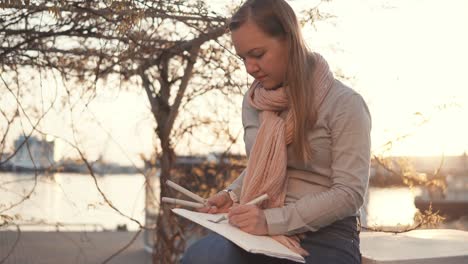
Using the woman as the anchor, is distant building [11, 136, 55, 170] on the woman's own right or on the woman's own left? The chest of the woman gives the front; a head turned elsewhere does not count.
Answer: on the woman's own right

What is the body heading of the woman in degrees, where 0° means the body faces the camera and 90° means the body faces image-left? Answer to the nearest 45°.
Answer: approximately 45°

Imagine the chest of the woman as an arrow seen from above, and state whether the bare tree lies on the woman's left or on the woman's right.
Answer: on the woman's right
